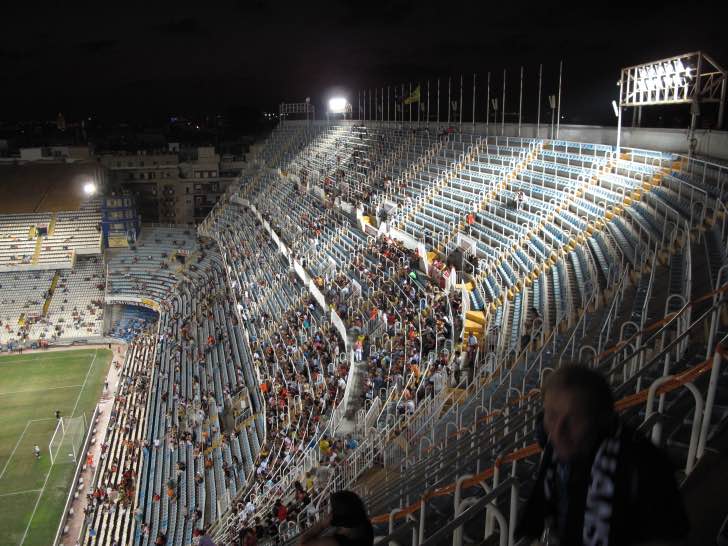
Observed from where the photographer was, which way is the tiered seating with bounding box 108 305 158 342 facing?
facing the viewer and to the left of the viewer

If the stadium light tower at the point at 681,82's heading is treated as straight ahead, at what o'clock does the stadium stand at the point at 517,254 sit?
The stadium stand is roughly at 11 o'clock from the stadium light tower.

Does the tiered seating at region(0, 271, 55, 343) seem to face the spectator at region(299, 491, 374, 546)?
yes

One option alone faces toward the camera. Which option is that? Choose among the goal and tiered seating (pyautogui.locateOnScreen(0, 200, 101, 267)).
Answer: the tiered seating

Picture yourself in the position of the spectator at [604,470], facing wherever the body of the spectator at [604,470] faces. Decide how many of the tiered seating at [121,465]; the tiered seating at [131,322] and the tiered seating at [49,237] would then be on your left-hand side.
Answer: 0

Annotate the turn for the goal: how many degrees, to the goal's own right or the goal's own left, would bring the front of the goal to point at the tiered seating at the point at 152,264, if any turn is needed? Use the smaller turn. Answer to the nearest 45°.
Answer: approximately 90° to the goal's own right

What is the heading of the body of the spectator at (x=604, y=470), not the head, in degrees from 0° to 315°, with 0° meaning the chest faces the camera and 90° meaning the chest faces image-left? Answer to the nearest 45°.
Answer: approximately 45°

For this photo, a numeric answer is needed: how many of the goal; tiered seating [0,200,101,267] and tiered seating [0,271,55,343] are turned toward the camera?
2

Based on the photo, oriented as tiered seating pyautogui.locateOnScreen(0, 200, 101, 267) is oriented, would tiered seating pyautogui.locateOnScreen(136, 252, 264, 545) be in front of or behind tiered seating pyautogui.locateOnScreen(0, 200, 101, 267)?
in front

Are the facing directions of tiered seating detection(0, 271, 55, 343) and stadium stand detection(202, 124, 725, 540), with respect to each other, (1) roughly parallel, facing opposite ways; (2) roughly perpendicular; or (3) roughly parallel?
roughly perpendicular

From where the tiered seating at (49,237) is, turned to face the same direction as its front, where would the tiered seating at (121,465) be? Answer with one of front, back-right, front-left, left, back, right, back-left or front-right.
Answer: front

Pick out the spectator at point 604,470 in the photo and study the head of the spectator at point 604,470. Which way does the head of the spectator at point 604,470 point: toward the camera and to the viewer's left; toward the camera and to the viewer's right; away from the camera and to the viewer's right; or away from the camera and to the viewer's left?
toward the camera and to the viewer's left

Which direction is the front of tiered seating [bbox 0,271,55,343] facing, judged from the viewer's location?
facing the viewer

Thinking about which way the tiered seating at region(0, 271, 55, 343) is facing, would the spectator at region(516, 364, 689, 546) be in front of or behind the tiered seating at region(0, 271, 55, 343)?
in front
